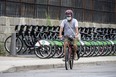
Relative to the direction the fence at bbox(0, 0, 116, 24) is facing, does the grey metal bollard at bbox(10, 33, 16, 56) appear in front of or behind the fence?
in front

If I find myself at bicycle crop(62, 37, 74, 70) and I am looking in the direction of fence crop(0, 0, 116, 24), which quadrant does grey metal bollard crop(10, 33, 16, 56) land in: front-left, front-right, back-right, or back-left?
front-left

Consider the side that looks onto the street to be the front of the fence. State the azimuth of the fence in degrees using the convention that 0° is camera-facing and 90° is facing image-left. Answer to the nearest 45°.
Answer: approximately 0°

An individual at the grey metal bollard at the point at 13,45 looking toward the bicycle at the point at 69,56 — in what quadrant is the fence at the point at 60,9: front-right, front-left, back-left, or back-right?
back-left

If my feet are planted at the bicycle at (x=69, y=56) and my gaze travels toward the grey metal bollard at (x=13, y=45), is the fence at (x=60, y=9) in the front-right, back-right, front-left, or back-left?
front-right
